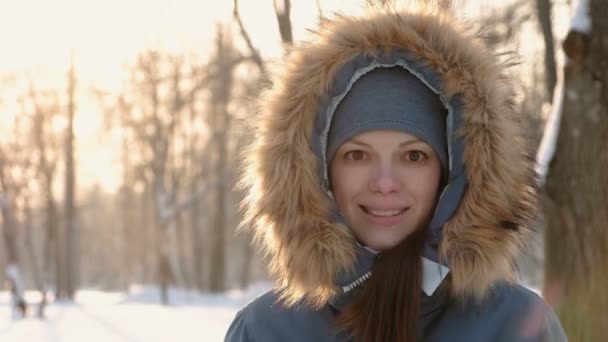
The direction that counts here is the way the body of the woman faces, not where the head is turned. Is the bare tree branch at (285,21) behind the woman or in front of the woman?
behind

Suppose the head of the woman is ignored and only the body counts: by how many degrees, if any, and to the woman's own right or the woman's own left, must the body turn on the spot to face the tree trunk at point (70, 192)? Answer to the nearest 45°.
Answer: approximately 135° to the woman's own right

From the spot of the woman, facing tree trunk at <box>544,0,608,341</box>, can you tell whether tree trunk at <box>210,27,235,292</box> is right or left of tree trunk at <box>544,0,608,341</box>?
left

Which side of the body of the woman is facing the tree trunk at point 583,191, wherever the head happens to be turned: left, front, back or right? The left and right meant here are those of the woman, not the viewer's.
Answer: back

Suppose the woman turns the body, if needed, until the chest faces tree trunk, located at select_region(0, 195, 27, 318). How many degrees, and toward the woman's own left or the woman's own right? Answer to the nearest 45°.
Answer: approximately 135° to the woman's own right

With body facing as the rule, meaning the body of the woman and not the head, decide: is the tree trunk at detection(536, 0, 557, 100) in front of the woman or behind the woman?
behind

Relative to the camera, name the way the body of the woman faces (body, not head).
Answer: toward the camera

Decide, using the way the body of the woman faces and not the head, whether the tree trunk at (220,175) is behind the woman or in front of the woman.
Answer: behind
